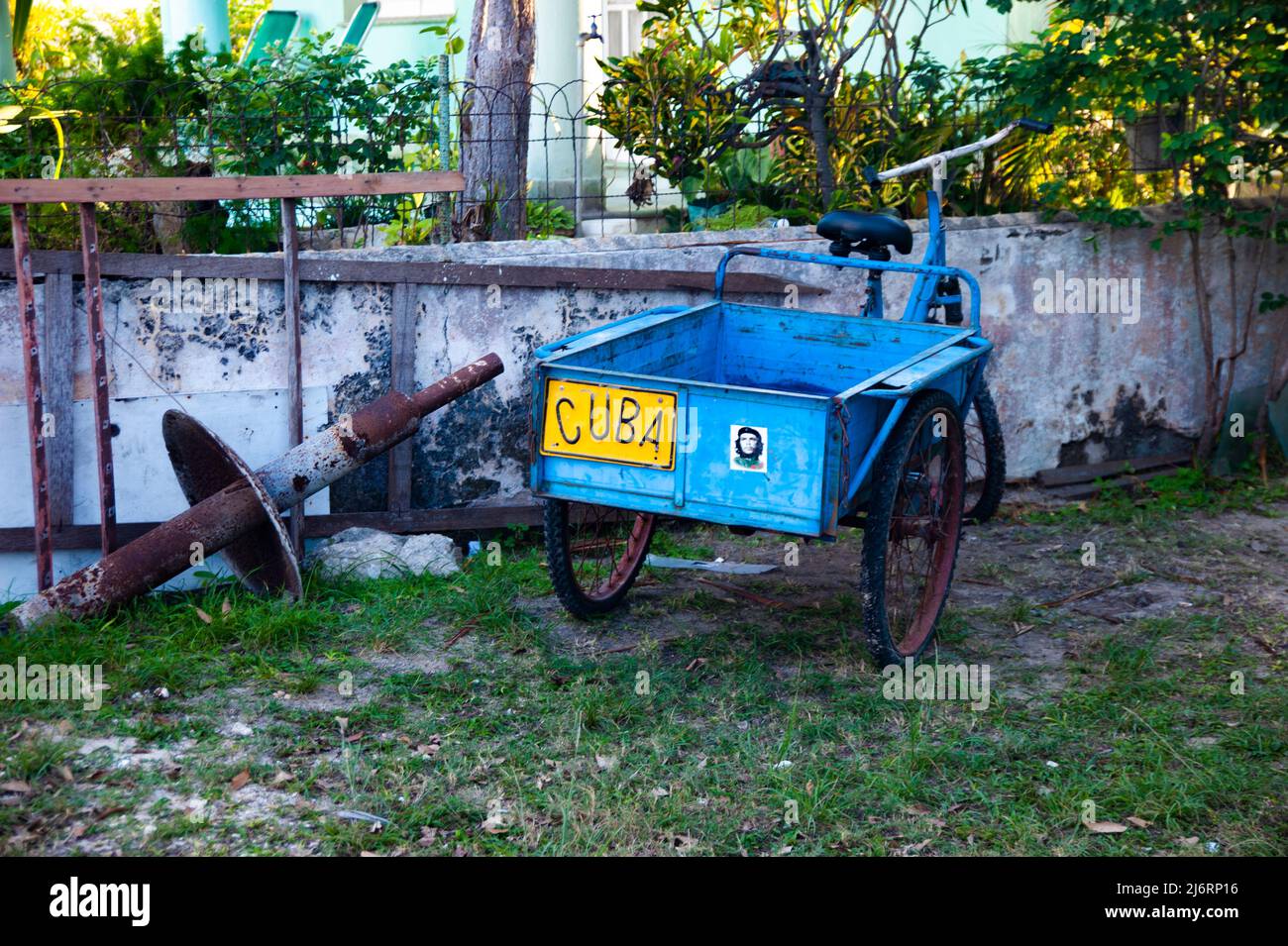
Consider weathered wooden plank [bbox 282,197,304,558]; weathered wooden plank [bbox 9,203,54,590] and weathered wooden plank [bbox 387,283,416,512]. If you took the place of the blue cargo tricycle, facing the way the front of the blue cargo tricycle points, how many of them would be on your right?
0

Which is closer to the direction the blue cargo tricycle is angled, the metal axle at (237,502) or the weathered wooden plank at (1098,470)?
the weathered wooden plank

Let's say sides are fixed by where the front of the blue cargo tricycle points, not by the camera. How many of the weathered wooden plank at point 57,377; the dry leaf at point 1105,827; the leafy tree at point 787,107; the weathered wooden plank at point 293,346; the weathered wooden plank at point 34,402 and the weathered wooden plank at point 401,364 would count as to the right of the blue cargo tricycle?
1

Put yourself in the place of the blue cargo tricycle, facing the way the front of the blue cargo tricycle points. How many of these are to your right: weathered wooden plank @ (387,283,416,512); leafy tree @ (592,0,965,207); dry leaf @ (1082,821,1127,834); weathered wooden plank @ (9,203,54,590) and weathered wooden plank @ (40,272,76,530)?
1

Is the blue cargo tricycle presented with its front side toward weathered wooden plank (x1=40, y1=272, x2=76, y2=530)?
no

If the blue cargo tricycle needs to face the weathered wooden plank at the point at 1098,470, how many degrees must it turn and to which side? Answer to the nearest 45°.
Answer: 0° — it already faces it

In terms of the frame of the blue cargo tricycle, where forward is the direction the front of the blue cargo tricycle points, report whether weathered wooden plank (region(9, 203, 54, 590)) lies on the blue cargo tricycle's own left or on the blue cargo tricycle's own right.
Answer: on the blue cargo tricycle's own left

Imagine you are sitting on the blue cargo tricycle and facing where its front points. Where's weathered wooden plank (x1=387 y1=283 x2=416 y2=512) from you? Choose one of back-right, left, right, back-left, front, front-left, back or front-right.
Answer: left

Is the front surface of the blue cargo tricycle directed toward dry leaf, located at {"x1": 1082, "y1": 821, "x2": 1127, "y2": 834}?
no

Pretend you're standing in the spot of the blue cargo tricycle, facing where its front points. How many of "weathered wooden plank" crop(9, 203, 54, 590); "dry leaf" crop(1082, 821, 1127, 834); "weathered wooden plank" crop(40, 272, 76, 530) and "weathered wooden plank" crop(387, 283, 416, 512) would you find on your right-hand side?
1

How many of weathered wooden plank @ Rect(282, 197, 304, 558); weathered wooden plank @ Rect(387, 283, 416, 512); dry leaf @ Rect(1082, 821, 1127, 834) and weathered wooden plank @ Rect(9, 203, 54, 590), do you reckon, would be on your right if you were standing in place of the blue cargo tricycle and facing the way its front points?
1

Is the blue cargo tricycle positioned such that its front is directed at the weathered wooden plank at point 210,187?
no
